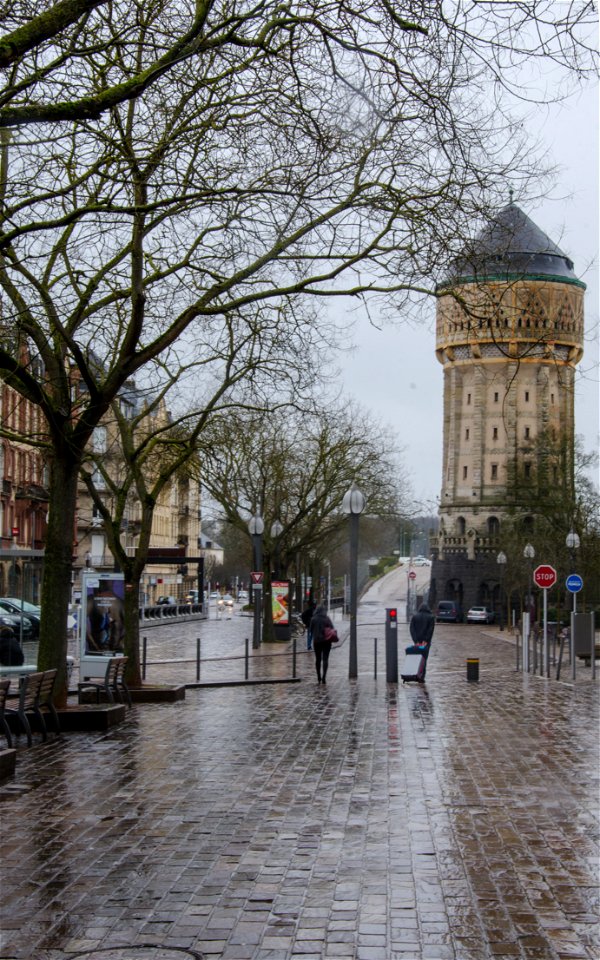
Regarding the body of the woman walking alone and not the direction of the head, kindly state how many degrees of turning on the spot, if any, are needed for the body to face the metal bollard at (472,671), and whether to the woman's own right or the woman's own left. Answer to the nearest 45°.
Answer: approximately 45° to the woman's own right

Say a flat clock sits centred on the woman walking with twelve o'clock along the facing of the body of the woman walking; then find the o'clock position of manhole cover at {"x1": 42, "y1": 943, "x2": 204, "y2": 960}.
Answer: The manhole cover is roughly at 6 o'clock from the woman walking.

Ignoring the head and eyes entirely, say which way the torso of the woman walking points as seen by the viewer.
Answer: away from the camera

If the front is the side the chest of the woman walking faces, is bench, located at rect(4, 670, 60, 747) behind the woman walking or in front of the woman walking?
behind

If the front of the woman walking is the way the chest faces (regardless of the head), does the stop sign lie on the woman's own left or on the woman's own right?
on the woman's own right

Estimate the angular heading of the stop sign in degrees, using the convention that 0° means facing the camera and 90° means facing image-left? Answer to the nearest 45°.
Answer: approximately 0°

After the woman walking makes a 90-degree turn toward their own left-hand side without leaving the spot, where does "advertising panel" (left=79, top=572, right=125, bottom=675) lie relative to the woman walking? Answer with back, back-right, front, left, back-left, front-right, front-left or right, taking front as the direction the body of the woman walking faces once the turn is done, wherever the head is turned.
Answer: front-left

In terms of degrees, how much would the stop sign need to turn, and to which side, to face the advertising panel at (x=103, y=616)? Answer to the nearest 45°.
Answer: approximately 45° to its right

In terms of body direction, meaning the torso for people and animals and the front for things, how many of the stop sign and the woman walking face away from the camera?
1
